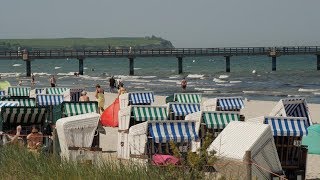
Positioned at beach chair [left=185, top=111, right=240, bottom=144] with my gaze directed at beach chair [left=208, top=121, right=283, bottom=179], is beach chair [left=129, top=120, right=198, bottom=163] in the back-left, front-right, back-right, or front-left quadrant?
front-right

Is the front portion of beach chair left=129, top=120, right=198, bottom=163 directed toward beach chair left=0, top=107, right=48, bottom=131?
no

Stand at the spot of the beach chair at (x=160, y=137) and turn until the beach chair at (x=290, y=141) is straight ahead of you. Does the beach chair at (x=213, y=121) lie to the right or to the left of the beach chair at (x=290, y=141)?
left

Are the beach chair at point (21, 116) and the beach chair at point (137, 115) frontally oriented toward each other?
no

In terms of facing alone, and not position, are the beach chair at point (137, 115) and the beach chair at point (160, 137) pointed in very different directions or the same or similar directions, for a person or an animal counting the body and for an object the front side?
same or similar directions
